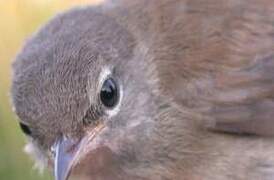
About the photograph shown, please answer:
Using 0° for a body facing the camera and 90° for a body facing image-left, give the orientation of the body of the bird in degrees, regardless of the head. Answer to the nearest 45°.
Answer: approximately 45°
